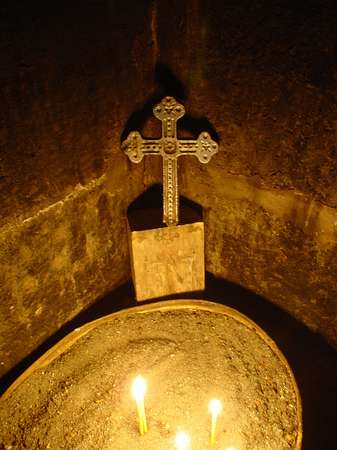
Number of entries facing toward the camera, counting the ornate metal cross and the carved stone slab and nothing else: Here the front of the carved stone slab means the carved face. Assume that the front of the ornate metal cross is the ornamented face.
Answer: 2

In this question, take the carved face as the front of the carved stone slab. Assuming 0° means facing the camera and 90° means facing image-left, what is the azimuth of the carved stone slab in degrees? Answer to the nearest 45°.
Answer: approximately 0°

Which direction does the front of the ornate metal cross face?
toward the camera

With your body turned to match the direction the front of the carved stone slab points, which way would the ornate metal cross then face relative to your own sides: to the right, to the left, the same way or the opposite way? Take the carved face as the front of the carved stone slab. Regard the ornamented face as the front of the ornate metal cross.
the same way
